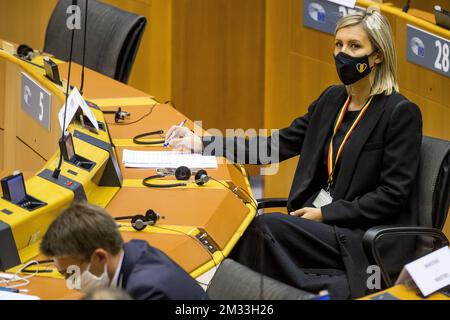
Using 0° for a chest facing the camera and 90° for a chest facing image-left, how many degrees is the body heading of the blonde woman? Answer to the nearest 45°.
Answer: approximately 45°

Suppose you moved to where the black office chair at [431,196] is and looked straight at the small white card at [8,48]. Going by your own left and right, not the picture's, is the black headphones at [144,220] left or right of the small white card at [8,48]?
left

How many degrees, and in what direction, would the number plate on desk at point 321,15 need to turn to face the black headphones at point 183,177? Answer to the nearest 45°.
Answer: approximately 45° to its left

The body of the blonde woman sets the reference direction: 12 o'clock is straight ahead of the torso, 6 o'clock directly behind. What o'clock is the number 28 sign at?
The number 28 sign is roughly at 5 o'clock from the blonde woman.

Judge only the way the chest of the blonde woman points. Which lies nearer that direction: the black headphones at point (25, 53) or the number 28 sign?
the black headphones

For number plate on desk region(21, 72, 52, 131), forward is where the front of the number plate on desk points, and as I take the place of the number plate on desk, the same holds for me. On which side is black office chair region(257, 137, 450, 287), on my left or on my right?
on my left
